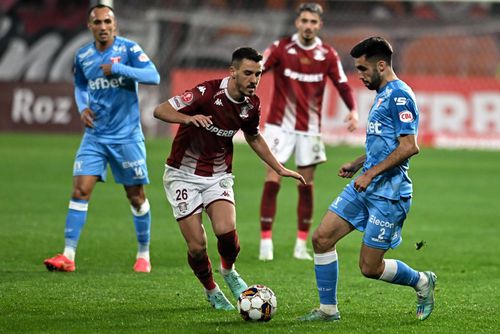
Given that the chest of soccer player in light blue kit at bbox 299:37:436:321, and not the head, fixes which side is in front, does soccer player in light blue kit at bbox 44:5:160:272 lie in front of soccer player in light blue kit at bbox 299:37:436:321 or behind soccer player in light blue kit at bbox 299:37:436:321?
in front

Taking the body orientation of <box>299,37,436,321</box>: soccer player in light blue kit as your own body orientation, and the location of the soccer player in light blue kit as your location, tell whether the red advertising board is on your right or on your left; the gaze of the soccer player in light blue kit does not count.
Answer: on your right

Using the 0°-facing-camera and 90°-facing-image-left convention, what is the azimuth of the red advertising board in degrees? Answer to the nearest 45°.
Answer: approximately 0°

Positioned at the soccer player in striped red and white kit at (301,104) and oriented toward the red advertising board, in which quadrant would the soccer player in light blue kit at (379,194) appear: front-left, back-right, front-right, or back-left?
back-right

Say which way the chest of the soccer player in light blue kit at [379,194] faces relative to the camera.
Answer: to the viewer's left

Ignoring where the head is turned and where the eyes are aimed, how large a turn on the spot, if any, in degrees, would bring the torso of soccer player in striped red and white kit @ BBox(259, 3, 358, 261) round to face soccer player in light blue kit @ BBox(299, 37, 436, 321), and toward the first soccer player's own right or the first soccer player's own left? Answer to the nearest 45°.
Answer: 0° — they already face them

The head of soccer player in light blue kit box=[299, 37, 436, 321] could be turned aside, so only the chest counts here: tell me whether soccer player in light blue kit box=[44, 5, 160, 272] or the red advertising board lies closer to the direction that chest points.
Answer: the soccer player in light blue kit

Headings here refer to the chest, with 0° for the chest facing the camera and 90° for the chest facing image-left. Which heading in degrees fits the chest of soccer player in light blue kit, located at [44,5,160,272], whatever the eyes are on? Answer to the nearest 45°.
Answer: approximately 0°
